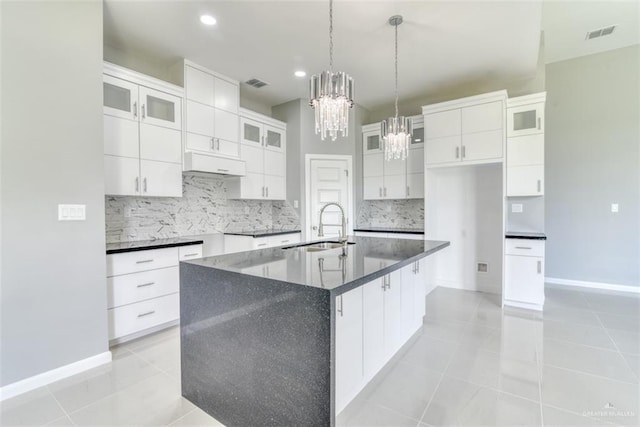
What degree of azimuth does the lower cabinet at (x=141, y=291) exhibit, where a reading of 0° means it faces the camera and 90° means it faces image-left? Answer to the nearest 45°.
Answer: approximately 315°

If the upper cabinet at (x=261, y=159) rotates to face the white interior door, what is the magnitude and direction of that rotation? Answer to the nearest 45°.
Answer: approximately 45° to its left

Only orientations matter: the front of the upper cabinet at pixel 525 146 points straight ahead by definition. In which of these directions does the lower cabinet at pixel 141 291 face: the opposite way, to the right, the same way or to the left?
to the left

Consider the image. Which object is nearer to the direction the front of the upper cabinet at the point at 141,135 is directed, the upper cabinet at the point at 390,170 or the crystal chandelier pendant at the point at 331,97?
the crystal chandelier pendant

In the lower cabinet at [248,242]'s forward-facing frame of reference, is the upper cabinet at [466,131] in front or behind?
in front

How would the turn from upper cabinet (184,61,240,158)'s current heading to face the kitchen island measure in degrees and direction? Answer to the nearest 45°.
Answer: approximately 45° to its right

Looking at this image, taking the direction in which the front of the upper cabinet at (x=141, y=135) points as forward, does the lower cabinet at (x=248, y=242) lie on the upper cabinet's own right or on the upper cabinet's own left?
on the upper cabinet's own left

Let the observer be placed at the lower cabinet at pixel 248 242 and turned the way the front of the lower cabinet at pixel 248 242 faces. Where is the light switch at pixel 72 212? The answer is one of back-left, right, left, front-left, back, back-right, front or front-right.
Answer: right

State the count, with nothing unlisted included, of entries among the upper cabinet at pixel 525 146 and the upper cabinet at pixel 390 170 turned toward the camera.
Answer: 2

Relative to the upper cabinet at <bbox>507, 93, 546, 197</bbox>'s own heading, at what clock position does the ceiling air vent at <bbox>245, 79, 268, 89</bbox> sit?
The ceiling air vent is roughly at 2 o'clock from the upper cabinet.
